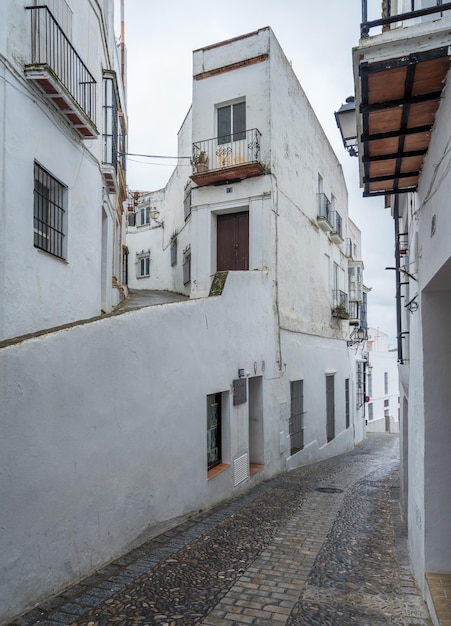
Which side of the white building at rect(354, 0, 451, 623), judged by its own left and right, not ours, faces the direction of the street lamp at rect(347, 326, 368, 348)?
right

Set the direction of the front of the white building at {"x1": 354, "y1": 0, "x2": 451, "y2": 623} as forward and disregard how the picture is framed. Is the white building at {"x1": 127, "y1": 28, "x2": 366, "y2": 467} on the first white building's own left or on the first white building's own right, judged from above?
on the first white building's own right

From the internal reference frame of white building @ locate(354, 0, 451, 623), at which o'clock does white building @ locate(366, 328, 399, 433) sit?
white building @ locate(366, 328, 399, 433) is roughly at 3 o'clock from white building @ locate(354, 0, 451, 623).

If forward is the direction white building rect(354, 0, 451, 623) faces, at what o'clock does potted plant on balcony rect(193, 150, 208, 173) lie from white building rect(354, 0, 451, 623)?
The potted plant on balcony is roughly at 2 o'clock from the white building.

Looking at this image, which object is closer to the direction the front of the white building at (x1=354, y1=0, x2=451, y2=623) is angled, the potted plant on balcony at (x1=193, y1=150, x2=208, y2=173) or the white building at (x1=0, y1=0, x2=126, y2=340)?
the white building

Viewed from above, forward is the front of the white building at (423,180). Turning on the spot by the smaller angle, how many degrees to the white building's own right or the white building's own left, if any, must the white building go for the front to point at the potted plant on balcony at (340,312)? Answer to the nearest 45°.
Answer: approximately 90° to the white building's own right

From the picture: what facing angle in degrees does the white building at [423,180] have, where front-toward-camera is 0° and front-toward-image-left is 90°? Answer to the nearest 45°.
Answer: approximately 90°
